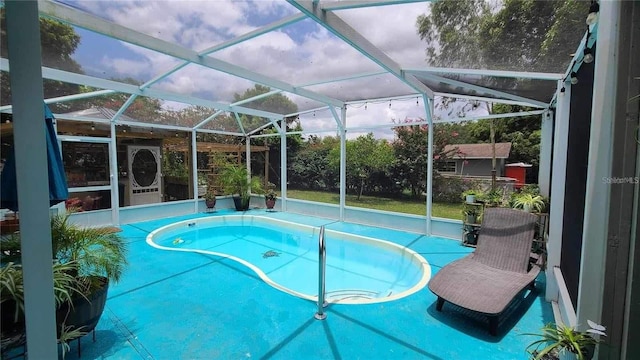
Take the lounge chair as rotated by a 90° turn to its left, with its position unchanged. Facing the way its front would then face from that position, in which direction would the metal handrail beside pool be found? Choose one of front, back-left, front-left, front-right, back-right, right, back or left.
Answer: right

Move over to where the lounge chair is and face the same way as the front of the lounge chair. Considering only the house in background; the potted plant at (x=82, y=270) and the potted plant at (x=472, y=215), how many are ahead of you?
1

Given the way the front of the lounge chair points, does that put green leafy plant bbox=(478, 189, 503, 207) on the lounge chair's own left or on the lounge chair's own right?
on the lounge chair's own right

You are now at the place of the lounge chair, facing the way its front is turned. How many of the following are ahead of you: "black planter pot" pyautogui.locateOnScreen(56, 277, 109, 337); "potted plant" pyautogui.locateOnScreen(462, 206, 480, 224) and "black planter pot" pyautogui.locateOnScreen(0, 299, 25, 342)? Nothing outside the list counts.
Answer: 2

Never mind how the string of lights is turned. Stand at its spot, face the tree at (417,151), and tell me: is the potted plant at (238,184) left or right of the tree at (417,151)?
left

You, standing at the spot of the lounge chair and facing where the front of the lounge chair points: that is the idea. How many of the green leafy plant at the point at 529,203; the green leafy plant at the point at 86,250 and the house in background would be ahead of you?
1

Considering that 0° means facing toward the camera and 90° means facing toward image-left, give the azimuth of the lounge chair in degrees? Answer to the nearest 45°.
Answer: approximately 45°

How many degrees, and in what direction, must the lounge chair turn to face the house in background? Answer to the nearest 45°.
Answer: approximately 135° to its right

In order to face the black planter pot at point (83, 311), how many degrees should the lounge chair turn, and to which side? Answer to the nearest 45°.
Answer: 0° — it already faces it

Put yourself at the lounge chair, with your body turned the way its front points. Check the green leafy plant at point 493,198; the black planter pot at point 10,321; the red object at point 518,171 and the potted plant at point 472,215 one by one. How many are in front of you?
1

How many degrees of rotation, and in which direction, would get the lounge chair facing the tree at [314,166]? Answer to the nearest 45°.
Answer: approximately 90° to its right

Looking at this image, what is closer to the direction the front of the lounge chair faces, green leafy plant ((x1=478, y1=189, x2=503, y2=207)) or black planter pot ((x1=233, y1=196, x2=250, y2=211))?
the black planter pot
